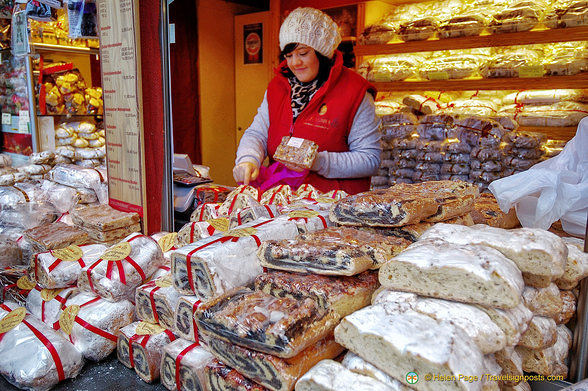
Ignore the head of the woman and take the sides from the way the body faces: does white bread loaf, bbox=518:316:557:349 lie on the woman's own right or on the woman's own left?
on the woman's own left

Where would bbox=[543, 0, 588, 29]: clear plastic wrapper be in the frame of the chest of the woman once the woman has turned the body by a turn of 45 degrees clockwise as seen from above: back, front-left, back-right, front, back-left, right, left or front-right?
back

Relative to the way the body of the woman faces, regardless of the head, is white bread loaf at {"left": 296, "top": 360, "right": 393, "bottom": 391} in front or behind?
in front

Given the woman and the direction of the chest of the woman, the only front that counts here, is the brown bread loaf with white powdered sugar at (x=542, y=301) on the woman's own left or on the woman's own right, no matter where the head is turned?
on the woman's own left

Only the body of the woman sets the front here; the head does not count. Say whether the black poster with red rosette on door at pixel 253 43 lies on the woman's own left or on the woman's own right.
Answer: on the woman's own right

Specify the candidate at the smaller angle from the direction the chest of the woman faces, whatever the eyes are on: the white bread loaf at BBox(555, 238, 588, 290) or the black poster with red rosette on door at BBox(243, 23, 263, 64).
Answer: the white bread loaf

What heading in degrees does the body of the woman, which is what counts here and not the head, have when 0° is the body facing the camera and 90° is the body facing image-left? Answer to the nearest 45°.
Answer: approximately 45°

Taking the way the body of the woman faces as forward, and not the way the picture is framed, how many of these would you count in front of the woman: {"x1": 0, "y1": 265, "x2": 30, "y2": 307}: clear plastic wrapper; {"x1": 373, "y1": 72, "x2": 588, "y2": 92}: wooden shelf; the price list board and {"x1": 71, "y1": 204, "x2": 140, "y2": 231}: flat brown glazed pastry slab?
3

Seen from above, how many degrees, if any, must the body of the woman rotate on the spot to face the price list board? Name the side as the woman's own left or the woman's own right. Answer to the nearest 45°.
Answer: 0° — they already face it

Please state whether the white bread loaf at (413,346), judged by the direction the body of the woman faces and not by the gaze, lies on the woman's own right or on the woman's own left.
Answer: on the woman's own left

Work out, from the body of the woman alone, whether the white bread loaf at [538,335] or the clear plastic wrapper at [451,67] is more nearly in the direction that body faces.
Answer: the white bread loaf
